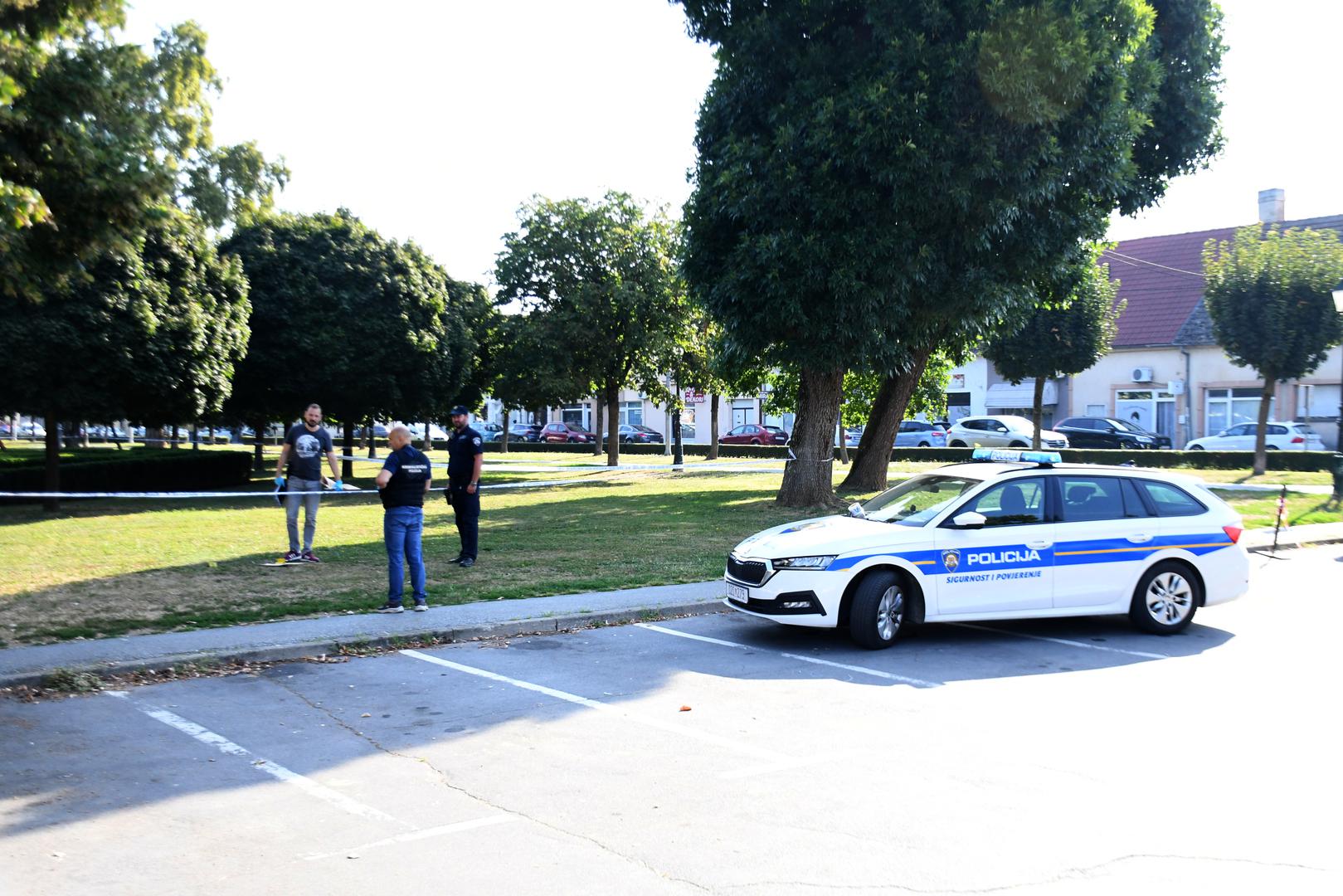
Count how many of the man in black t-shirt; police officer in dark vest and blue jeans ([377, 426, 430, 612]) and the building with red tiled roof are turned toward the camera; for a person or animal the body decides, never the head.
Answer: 2

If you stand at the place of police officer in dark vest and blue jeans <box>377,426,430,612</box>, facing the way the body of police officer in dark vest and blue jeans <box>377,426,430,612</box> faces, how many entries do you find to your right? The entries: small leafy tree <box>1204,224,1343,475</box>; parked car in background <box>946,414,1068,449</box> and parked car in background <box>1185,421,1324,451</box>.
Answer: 3

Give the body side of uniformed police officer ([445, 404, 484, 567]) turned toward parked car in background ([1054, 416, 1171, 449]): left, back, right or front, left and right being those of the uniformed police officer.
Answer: back

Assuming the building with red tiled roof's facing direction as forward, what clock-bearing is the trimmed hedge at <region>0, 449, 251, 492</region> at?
The trimmed hedge is roughly at 1 o'clock from the building with red tiled roof.

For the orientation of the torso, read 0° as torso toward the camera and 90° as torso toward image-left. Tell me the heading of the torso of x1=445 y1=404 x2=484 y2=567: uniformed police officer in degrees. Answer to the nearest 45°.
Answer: approximately 45°

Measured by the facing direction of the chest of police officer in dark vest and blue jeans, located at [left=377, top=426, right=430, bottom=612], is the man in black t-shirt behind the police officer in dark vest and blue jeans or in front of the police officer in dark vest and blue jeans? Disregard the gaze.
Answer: in front

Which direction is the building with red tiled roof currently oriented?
toward the camera

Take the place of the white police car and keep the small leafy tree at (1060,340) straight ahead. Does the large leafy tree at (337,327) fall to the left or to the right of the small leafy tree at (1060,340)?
left

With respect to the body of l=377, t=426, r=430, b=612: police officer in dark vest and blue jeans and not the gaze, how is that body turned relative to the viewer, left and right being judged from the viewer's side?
facing away from the viewer and to the left of the viewer

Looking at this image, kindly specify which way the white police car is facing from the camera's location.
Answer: facing the viewer and to the left of the viewer

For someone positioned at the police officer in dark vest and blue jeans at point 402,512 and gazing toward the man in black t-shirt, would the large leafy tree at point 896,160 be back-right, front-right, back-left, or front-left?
front-right

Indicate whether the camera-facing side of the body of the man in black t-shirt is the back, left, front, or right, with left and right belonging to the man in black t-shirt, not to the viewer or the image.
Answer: front

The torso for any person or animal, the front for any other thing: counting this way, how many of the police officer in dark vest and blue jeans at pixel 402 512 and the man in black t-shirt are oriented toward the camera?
1

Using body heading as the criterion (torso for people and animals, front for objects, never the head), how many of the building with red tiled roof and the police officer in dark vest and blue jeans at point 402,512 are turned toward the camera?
1

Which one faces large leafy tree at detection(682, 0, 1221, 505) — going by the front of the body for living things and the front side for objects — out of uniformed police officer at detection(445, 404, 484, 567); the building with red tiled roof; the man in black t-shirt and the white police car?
the building with red tiled roof

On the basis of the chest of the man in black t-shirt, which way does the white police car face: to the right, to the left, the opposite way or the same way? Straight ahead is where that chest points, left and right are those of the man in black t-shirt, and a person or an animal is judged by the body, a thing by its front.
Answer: to the right

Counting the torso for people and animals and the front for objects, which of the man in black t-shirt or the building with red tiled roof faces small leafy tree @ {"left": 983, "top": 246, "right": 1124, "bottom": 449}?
the building with red tiled roof
